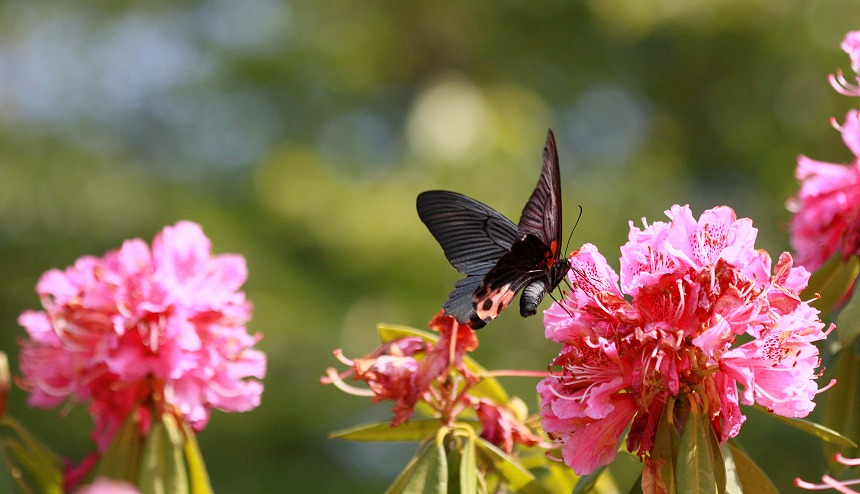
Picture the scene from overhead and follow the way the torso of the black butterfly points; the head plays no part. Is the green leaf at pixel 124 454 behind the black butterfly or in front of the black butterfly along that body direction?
behind

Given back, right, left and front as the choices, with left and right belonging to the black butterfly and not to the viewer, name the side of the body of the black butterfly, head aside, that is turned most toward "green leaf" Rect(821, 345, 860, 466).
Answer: front

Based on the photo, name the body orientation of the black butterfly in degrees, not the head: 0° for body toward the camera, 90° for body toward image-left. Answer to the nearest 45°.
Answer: approximately 270°

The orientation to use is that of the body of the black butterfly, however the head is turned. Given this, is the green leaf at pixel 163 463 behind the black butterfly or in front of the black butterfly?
behind
